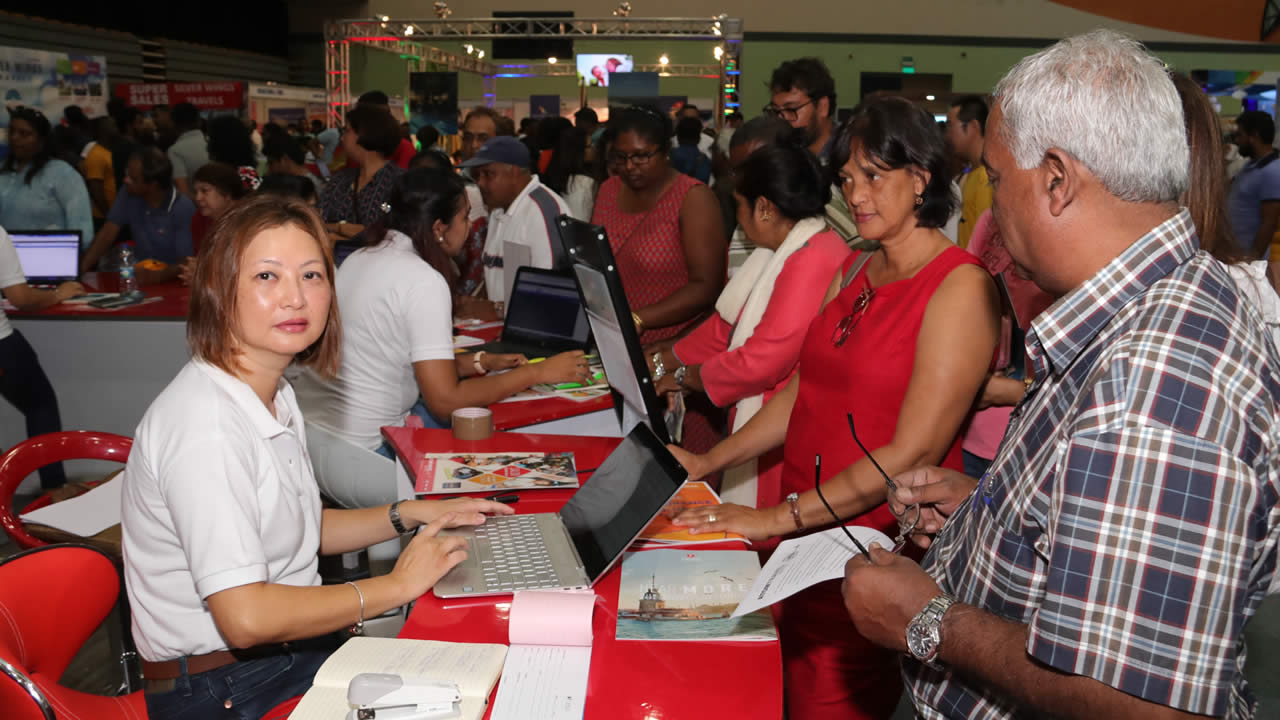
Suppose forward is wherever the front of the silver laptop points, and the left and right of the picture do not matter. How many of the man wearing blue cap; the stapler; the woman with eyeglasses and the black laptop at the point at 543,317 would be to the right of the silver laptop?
3

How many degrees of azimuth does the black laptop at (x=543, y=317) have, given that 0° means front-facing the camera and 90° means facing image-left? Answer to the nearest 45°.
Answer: approximately 45°

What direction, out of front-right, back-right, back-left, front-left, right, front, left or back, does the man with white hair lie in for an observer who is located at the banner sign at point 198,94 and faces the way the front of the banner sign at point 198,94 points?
front

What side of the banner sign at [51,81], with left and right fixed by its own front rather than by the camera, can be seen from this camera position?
front

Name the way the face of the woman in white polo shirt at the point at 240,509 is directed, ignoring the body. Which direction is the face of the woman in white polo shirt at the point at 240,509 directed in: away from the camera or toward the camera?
toward the camera

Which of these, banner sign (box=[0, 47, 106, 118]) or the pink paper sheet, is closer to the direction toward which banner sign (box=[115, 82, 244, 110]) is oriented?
the pink paper sheet

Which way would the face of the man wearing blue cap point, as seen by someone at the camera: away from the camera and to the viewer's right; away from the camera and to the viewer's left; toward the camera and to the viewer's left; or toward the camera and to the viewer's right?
toward the camera and to the viewer's left

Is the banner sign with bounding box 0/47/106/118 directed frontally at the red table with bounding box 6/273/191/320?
yes

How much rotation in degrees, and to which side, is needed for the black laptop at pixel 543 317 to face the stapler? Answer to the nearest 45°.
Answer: approximately 45° to its left

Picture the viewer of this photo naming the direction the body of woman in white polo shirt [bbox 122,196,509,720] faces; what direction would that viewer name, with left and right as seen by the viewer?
facing the viewer and to the right of the viewer

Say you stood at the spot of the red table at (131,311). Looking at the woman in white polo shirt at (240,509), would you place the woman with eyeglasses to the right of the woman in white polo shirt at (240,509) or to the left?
left

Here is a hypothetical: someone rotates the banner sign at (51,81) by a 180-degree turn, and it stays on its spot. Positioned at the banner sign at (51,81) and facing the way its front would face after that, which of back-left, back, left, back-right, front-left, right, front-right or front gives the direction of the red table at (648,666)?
back

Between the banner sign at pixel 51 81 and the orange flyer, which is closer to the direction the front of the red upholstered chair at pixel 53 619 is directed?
the orange flyer

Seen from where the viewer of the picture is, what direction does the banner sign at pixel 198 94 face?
facing the viewer

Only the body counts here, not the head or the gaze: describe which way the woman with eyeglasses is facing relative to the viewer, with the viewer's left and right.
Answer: facing the viewer and to the left of the viewer

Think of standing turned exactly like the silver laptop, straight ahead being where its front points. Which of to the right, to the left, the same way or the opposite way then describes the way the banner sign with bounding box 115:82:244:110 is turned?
to the left

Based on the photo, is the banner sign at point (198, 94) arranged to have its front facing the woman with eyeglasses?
yes

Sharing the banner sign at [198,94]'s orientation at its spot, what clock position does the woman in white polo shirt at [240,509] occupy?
The woman in white polo shirt is roughly at 12 o'clock from the banner sign.

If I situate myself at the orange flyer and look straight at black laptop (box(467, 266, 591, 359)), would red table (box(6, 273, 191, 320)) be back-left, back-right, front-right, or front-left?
front-left
